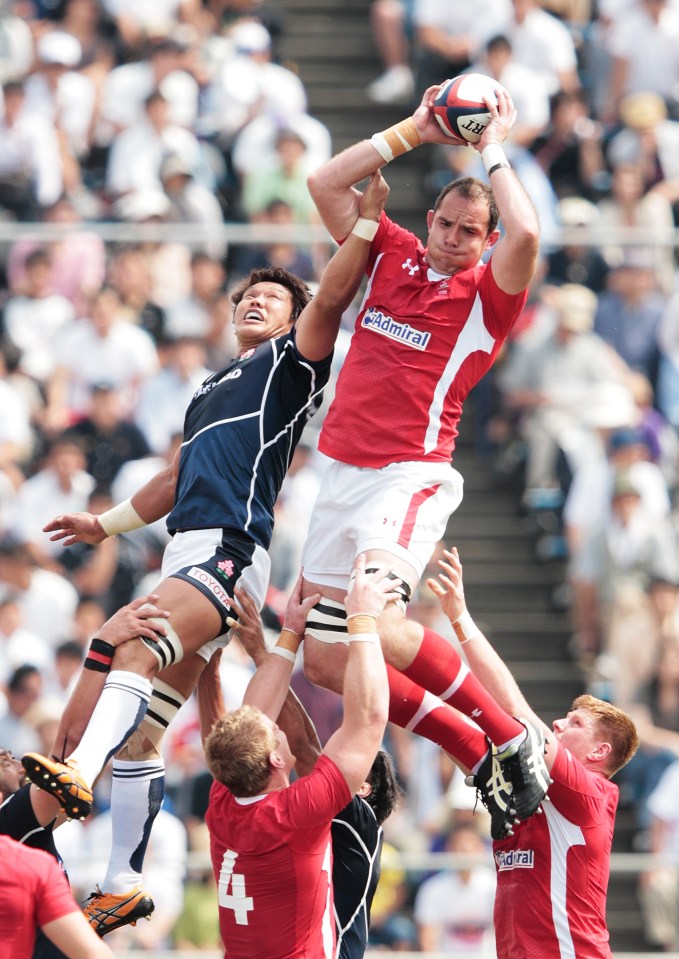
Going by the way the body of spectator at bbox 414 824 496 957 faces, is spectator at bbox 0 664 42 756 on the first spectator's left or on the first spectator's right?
on the first spectator's right

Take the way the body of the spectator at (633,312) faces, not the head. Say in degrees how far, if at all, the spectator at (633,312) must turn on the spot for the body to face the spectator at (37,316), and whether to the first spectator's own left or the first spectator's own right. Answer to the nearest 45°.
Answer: approximately 90° to the first spectator's own right

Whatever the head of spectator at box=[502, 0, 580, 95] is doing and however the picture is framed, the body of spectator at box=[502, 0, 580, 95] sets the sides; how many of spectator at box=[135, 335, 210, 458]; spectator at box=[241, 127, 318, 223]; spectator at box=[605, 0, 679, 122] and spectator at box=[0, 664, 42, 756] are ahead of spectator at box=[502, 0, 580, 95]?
3

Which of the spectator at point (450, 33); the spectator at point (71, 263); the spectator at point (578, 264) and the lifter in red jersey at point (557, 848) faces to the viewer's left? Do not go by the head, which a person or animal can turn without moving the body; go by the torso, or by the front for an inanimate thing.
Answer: the lifter in red jersey

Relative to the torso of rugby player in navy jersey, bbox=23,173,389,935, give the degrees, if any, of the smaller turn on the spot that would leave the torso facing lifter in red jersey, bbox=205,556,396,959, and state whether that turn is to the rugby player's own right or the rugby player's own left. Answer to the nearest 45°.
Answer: approximately 45° to the rugby player's own left

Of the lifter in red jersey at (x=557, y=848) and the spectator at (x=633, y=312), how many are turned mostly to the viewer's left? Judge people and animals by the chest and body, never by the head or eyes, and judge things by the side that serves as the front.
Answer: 1

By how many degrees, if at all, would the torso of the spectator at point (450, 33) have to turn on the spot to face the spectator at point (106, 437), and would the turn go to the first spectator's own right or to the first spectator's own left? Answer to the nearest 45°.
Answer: approximately 45° to the first spectator's own right

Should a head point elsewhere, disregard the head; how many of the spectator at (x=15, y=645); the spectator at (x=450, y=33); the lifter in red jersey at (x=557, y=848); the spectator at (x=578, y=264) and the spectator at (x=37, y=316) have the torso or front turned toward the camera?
4
